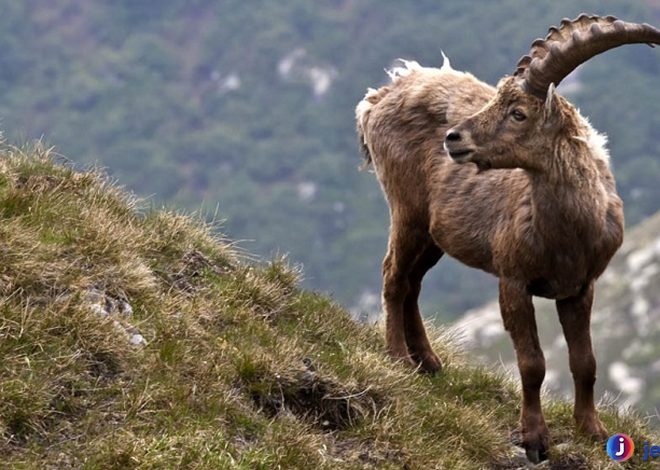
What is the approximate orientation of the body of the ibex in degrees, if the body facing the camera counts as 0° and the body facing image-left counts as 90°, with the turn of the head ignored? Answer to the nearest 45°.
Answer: approximately 315°
